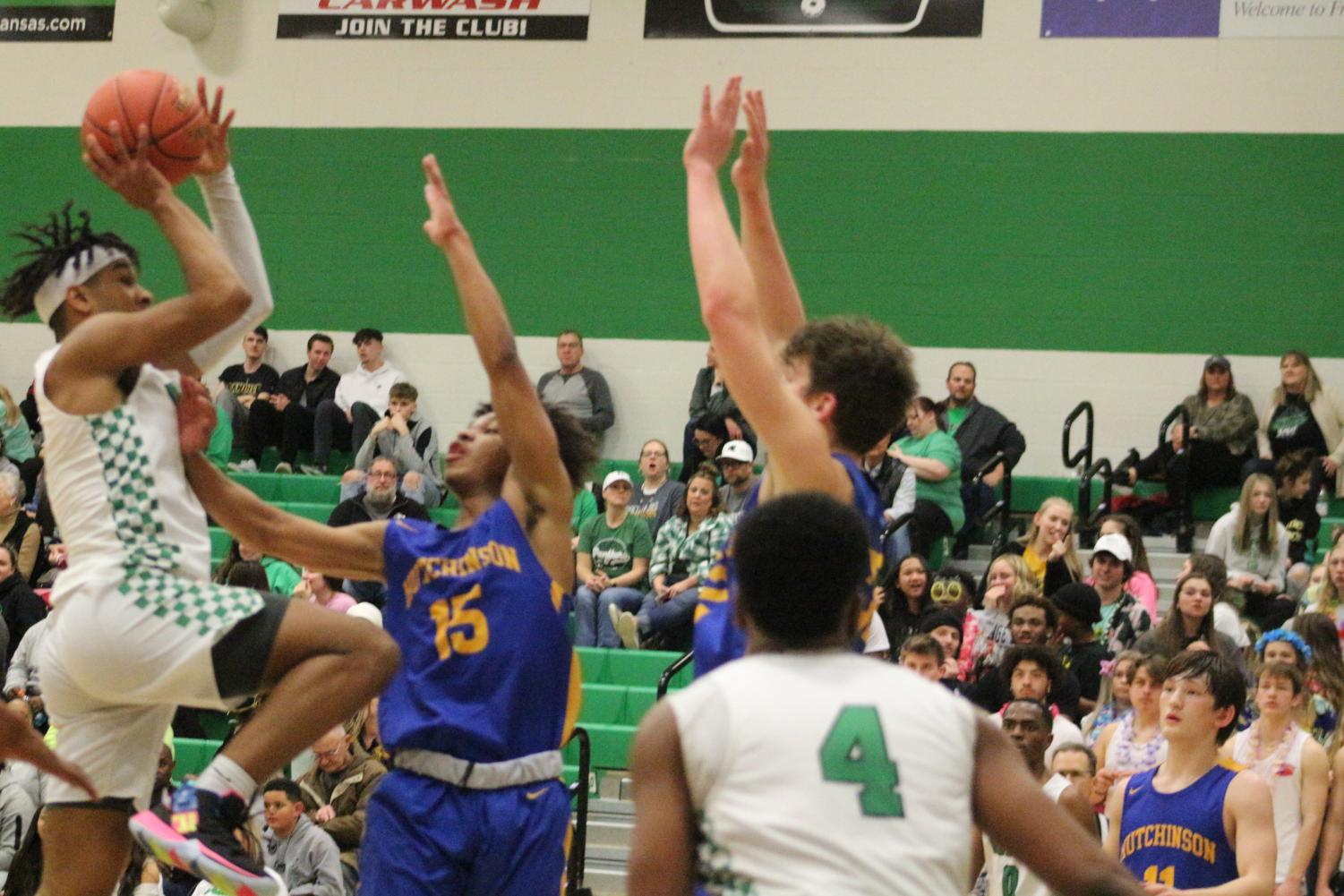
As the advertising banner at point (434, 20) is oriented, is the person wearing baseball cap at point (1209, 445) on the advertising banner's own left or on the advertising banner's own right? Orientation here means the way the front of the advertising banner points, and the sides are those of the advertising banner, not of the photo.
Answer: on the advertising banner's own left

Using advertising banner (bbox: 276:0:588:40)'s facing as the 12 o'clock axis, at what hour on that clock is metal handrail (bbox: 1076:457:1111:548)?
The metal handrail is roughly at 10 o'clock from the advertising banner.

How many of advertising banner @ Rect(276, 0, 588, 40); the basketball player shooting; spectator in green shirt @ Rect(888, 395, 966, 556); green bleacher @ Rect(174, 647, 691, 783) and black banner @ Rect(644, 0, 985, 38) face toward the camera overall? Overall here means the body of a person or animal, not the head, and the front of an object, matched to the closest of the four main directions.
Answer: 3

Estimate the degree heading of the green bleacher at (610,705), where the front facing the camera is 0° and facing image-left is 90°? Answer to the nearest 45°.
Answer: approximately 0°

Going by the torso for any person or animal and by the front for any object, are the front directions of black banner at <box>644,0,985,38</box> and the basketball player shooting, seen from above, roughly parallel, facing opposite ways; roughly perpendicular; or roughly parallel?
roughly perpendicular

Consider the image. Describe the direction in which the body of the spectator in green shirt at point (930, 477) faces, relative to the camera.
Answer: to the viewer's left

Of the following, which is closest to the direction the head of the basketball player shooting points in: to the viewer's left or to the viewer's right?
to the viewer's right

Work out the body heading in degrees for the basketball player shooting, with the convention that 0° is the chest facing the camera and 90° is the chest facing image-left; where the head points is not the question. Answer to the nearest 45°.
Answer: approximately 270°

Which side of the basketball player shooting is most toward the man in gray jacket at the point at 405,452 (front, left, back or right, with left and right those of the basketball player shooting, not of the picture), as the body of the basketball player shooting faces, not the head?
left
